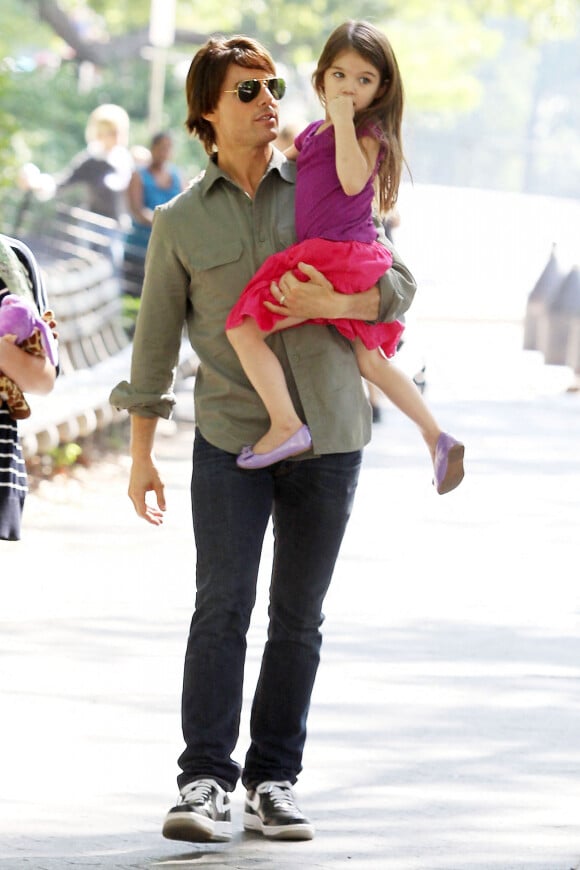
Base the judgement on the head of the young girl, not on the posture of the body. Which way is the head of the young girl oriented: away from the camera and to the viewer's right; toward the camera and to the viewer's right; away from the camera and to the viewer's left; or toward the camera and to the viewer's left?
toward the camera and to the viewer's left

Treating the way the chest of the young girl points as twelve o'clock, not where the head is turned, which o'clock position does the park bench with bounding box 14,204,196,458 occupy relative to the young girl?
The park bench is roughly at 4 o'clock from the young girl.

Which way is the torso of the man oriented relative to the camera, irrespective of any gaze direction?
toward the camera

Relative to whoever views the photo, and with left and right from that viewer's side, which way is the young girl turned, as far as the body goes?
facing the viewer and to the left of the viewer

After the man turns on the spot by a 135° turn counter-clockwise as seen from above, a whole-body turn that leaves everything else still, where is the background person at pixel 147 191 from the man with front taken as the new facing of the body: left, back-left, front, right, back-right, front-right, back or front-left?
front-left

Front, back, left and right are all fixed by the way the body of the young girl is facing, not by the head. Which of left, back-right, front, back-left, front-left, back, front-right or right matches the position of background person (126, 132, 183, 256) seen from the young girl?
back-right
